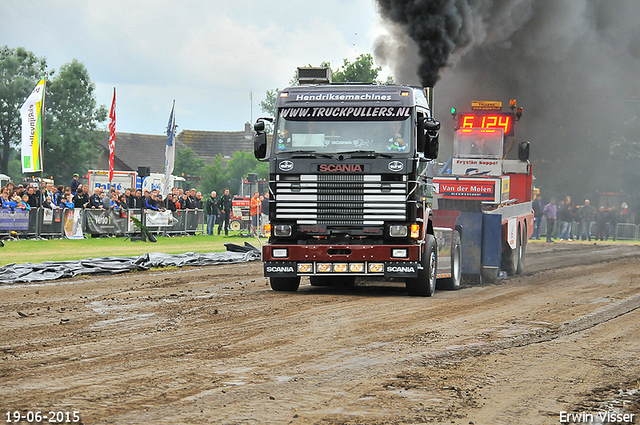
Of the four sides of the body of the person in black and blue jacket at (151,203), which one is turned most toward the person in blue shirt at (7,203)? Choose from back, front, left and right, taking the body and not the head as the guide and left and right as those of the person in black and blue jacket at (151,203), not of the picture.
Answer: right

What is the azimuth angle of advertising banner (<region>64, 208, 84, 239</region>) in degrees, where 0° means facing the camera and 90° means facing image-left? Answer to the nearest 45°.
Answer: approximately 0°

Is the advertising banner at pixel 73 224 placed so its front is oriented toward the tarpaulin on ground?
yes

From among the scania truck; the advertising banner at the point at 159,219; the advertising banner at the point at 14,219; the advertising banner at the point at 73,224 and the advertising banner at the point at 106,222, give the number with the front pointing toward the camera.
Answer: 5

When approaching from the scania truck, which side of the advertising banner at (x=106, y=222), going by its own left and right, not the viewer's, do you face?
front

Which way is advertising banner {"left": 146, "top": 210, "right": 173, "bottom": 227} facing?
toward the camera

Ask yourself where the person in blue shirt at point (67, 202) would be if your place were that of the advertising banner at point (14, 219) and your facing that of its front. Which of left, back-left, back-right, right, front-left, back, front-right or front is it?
back-left

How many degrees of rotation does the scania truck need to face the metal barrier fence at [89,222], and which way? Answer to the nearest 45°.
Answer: approximately 135° to its right

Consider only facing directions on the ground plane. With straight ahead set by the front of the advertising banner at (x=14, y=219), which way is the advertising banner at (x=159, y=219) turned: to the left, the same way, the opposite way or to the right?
the same way

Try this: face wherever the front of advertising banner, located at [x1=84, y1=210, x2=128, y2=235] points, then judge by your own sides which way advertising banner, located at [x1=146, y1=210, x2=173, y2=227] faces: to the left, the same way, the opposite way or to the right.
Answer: the same way

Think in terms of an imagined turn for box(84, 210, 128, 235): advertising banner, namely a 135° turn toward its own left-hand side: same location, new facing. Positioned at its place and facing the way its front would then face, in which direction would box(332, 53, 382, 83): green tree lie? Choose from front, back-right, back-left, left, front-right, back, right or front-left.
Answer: front

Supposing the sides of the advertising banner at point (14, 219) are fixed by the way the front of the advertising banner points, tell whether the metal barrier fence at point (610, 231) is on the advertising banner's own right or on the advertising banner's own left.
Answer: on the advertising banner's own left

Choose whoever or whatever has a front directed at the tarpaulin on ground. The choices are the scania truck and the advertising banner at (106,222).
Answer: the advertising banner

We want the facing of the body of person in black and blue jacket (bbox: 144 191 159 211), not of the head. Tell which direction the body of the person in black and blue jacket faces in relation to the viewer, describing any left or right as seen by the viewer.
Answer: facing the viewer and to the right of the viewer

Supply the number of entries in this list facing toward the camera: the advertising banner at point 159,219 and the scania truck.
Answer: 2

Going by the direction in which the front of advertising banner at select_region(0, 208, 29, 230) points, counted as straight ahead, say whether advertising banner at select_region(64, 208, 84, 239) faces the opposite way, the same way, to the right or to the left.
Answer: the same way

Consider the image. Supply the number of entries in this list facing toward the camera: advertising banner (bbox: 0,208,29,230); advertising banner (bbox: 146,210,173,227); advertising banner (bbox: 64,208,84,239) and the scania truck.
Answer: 4

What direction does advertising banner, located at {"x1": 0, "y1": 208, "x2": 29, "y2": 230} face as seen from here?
toward the camera

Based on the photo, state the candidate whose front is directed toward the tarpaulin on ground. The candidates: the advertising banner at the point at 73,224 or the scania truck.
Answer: the advertising banner
